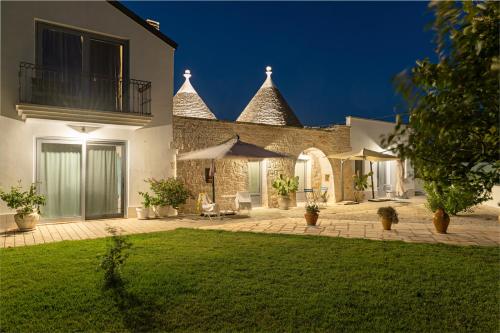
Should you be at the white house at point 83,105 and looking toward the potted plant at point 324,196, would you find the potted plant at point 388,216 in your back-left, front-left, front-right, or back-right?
front-right

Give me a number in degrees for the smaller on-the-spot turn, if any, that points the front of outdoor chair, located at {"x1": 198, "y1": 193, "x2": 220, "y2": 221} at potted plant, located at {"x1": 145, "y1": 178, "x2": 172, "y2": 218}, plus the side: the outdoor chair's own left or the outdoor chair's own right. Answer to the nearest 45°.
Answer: approximately 135° to the outdoor chair's own right

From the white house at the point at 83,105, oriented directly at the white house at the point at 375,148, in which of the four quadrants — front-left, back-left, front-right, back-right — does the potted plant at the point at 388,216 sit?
front-right

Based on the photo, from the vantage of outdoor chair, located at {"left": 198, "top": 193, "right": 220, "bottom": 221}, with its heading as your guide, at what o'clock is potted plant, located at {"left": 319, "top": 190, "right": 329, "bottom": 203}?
The potted plant is roughly at 9 o'clock from the outdoor chair.

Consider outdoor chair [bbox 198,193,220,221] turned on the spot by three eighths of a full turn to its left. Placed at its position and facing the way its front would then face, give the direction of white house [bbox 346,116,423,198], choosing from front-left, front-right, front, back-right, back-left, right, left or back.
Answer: front-right

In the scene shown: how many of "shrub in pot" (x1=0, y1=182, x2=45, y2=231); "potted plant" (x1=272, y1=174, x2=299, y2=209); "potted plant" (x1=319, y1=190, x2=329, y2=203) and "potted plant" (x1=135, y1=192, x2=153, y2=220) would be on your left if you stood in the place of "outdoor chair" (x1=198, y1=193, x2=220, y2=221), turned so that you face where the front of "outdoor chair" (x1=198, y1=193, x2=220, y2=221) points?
2

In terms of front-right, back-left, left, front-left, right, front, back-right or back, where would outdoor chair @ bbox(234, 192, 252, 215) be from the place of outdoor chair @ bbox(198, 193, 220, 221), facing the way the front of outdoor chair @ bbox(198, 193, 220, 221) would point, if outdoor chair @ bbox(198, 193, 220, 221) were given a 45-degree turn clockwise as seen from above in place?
back-left
